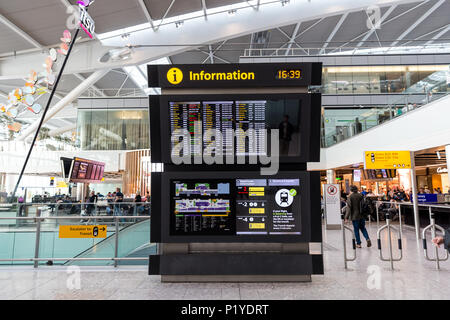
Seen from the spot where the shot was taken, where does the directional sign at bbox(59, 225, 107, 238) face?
facing the viewer

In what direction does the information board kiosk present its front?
toward the camera

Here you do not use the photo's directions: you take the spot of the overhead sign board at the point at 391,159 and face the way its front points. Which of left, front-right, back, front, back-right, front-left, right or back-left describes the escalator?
front-right

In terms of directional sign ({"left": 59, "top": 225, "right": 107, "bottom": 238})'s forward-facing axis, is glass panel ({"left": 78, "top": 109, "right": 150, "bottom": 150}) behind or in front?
behind

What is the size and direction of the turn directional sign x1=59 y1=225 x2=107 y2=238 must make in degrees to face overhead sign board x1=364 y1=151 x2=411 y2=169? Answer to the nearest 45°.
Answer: approximately 90° to its left

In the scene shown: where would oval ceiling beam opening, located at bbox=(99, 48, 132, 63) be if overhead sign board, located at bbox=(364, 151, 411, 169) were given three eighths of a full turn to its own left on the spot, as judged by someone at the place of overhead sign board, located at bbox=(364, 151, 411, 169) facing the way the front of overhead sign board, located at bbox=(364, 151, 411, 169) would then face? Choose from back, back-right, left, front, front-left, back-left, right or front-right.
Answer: back-left

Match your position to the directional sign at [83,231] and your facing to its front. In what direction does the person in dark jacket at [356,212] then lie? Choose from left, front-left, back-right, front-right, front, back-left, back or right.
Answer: left

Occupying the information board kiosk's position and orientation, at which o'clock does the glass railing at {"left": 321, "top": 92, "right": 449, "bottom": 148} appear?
The glass railing is roughly at 7 o'clock from the information board kiosk.
